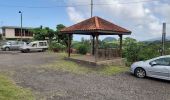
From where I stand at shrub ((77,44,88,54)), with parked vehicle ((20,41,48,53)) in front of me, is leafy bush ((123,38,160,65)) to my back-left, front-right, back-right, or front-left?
back-left

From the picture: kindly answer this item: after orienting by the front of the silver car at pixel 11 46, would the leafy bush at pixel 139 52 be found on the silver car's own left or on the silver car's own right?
on the silver car's own left

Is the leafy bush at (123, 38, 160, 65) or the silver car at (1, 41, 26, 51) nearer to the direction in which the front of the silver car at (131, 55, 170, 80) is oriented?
the silver car

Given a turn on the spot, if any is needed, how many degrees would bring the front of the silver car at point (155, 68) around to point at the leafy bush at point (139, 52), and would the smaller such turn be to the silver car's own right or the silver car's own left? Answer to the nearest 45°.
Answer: approximately 90° to the silver car's own right

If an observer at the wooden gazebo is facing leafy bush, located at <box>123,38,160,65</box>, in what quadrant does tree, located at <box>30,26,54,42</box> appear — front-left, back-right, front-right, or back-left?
back-left

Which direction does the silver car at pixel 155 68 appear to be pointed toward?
to the viewer's left

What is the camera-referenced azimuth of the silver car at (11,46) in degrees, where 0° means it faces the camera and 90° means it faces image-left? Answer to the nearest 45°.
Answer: approximately 45°
